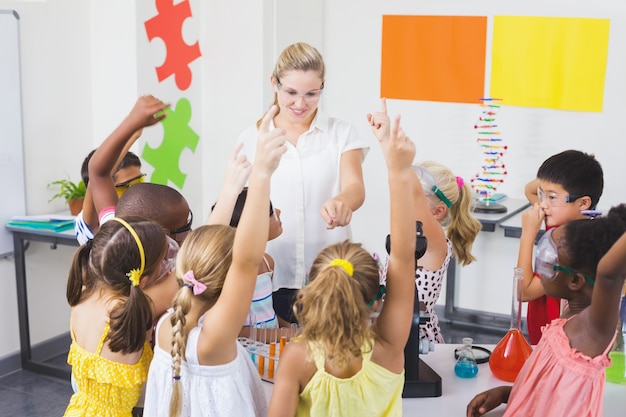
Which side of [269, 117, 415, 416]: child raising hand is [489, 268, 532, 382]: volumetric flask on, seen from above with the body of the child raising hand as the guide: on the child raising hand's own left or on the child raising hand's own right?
on the child raising hand's own right

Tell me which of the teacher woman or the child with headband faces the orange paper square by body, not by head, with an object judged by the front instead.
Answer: the child with headband

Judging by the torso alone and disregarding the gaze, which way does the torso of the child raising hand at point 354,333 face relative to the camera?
away from the camera

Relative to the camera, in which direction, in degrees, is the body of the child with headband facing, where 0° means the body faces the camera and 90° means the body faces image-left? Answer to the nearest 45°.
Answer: approximately 225°

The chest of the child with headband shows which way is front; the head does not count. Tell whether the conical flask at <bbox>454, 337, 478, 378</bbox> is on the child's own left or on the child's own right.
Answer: on the child's own right

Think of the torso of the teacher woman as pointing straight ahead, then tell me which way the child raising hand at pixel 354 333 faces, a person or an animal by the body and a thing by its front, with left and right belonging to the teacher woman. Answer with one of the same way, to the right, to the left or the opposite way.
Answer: the opposite way

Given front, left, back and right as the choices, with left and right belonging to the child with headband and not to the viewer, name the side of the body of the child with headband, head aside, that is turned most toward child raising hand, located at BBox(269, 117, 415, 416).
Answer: right

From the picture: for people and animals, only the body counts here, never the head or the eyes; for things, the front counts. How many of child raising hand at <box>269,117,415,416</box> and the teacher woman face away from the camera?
1

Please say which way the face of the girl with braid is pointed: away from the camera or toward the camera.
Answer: away from the camera

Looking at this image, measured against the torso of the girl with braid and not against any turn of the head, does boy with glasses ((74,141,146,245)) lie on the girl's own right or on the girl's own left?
on the girl's own left

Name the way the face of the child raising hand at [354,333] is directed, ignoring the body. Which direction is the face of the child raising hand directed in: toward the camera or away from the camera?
away from the camera

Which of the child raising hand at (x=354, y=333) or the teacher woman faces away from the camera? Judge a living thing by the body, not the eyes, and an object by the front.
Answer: the child raising hand
